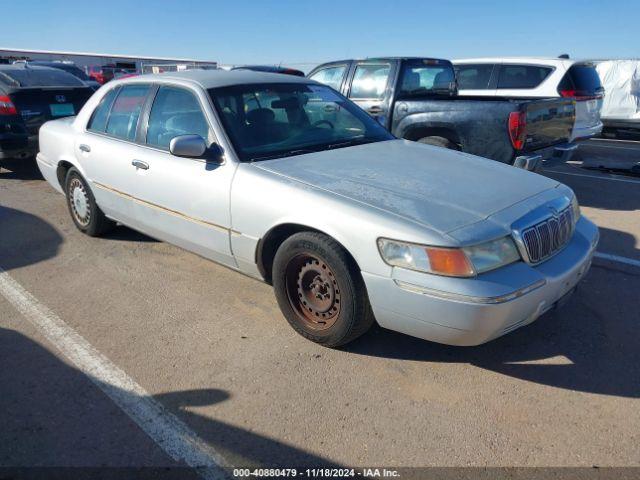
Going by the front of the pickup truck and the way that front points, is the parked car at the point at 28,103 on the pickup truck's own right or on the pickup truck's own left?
on the pickup truck's own left

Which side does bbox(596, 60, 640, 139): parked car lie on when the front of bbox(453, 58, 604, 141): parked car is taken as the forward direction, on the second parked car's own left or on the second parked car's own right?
on the second parked car's own right

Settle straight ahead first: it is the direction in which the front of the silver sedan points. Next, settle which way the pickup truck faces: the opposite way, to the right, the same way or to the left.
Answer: the opposite way

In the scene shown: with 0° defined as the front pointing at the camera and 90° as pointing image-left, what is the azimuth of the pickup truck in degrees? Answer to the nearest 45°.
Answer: approximately 135°

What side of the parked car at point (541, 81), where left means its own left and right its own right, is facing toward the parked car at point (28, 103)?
left

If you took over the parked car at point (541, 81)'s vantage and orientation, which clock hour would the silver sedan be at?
The silver sedan is roughly at 8 o'clock from the parked car.

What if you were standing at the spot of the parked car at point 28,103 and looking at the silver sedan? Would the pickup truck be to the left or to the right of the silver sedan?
left

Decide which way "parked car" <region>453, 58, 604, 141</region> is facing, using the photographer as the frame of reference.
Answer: facing away from the viewer and to the left of the viewer

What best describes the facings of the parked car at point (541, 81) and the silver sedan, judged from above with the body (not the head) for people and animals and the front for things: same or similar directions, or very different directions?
very different directions

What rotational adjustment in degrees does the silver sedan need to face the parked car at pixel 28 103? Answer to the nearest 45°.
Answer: approximately 180°

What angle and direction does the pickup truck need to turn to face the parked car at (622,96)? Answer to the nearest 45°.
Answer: approximately 90° to its right

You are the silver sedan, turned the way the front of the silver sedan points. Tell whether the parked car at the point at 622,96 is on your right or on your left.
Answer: on your left
